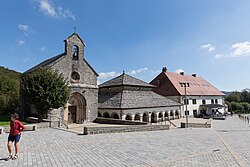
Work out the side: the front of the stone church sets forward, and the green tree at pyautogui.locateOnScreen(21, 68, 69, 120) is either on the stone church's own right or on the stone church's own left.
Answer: on the stone church's own right

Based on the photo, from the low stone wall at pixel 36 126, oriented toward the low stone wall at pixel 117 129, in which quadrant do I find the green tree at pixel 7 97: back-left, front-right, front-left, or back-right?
back-left
